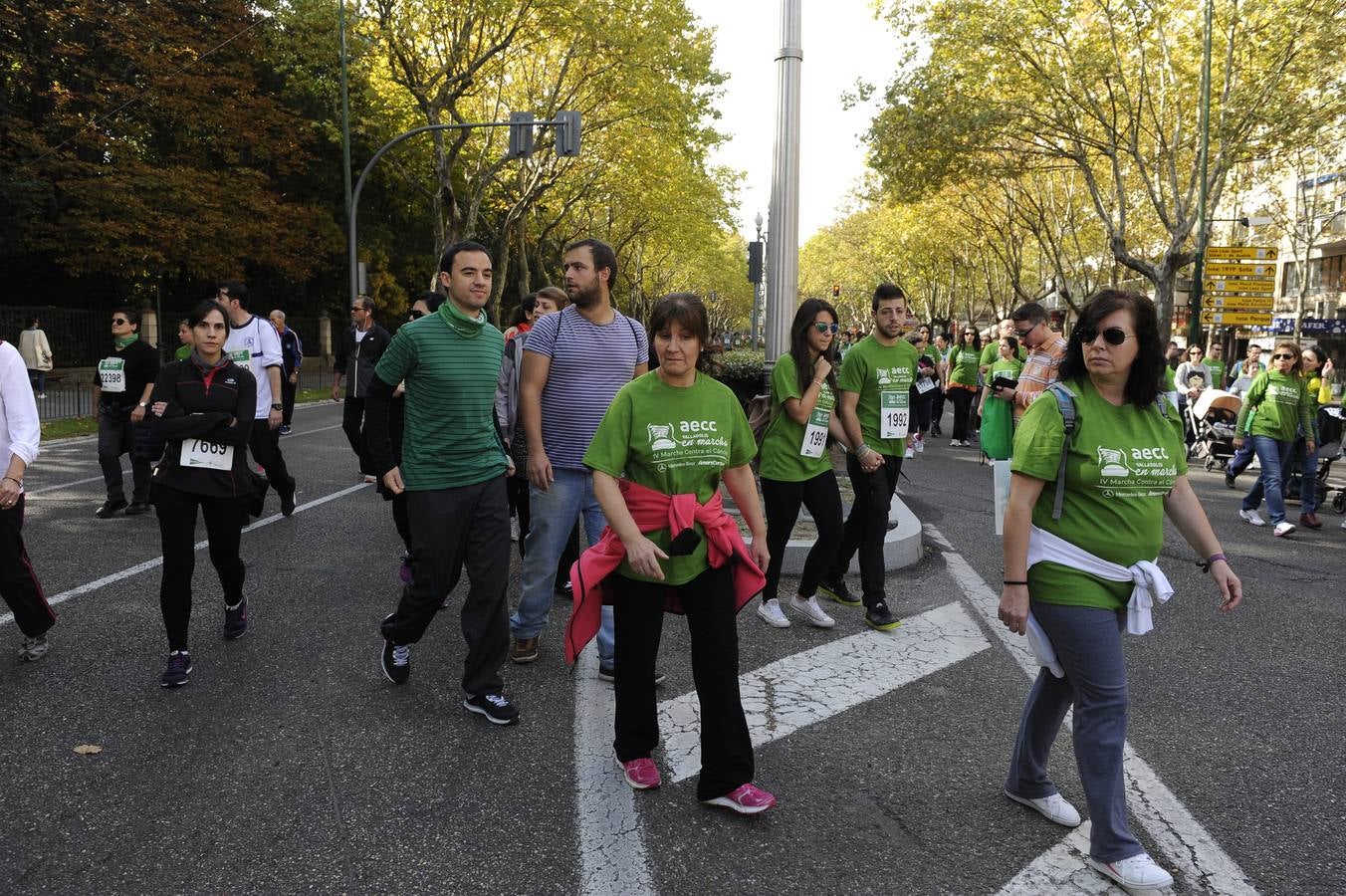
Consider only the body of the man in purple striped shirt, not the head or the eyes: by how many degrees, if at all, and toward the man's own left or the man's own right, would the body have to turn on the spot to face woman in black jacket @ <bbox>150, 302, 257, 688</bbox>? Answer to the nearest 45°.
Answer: approximately 90° to the man's own right

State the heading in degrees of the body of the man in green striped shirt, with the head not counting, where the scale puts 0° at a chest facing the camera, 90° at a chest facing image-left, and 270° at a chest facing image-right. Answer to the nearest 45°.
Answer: approximately 315°

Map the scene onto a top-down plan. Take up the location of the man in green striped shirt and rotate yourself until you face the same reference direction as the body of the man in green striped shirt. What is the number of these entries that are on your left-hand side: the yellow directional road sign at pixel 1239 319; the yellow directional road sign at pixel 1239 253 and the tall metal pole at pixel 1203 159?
3

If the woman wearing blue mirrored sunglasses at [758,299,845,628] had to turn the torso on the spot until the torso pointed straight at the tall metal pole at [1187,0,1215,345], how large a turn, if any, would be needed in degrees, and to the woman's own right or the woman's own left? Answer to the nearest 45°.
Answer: approximately 90° to the woman's own left

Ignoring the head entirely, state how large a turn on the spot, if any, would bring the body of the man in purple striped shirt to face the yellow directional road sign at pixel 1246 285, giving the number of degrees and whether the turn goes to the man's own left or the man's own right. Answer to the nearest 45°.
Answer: approximately 135° to the man's own left

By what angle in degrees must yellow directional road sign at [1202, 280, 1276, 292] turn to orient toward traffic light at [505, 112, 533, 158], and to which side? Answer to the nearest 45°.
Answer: approximately 45° to its right

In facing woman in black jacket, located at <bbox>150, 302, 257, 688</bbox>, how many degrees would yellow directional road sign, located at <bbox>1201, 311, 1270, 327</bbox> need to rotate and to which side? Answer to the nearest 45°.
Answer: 0° — it already faces them

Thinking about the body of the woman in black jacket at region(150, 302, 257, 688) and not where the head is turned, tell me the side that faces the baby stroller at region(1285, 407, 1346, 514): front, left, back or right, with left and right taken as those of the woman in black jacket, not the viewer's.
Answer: left

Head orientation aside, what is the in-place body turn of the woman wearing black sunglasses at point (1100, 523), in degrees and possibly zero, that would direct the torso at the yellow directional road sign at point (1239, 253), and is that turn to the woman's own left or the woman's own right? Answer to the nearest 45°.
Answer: approximately 135° to the woman's own left

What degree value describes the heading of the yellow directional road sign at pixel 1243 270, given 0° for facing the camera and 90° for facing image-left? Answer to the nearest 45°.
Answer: approximately 0°

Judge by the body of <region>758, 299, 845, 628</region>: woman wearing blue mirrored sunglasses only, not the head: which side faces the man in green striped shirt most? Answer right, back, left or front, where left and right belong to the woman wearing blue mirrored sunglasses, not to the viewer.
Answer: right
